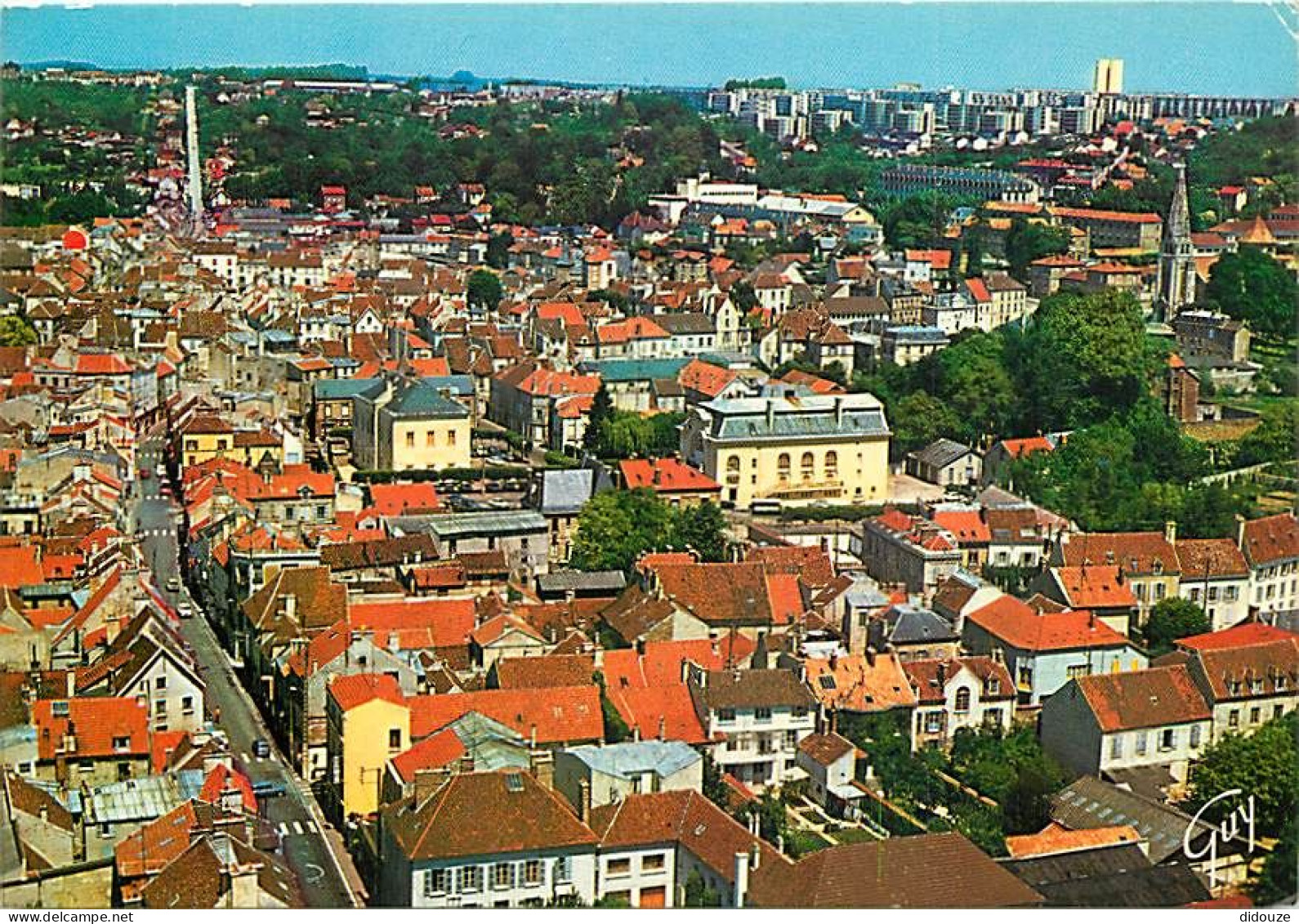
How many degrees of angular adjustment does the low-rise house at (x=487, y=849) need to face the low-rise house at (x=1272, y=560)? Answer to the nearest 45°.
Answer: approximately 135° to its left

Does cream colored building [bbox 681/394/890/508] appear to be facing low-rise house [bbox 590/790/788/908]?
yes

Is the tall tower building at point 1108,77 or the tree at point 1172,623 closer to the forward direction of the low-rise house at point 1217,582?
the tree

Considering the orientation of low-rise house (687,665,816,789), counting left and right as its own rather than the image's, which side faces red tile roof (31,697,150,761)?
right

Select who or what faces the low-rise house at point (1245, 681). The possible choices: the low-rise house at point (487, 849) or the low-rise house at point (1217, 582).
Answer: the low-rise house at point (1217, 582)

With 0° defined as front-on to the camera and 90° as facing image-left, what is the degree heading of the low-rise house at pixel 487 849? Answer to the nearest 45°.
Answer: approximately 0°

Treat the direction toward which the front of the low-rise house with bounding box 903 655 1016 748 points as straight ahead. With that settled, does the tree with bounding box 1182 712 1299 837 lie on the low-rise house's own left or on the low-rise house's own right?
on the low-rise house's own left

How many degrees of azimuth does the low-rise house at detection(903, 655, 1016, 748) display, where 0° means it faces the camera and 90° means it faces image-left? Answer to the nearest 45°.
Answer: approximately 0°

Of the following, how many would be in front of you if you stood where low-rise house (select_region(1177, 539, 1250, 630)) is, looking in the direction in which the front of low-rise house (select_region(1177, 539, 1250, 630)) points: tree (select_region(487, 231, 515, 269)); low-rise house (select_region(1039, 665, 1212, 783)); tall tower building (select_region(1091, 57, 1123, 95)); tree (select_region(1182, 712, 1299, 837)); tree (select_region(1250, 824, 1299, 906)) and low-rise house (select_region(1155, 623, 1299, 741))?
4
